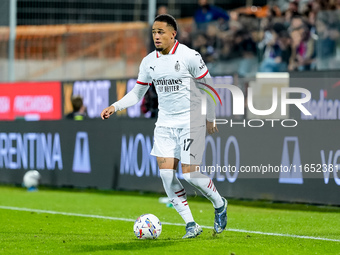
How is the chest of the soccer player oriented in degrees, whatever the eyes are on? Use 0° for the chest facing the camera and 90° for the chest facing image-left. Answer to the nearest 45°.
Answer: approximately 45°

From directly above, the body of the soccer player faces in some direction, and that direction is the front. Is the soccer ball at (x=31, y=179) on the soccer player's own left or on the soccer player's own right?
on the soccer player's own right
